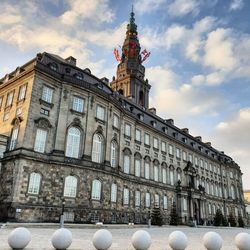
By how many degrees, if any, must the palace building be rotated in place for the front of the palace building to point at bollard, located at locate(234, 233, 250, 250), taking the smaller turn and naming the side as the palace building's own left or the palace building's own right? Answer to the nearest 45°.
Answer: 0° — it already faces it

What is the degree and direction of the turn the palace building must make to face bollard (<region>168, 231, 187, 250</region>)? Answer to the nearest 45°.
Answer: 0° — it already faces it
